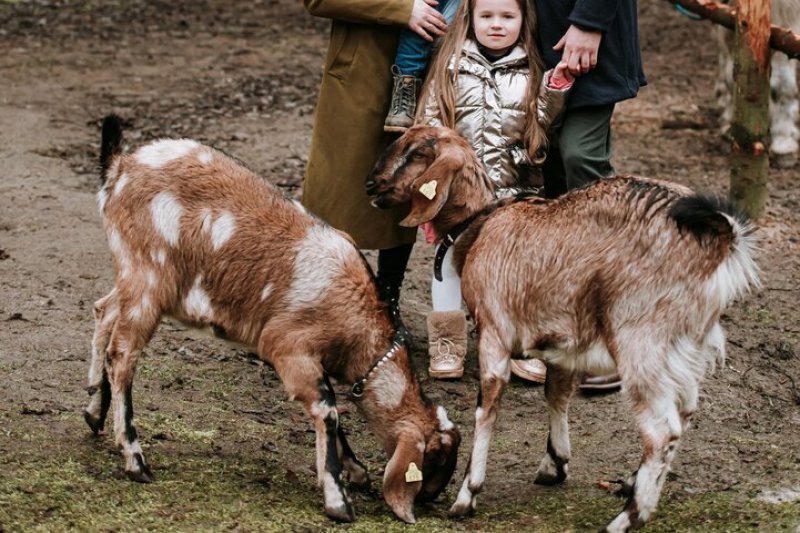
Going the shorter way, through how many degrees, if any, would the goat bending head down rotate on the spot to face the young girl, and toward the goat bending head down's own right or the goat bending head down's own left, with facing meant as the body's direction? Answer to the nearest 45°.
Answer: approximately 45° to the goat bending head down's own left

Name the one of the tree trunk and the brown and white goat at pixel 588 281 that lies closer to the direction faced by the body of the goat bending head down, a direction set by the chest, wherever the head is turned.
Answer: the brown and white goat

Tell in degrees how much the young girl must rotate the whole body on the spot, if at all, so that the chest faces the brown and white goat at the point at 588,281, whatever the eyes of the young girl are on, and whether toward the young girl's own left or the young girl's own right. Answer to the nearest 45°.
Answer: approximately 45° to the young girl's own left

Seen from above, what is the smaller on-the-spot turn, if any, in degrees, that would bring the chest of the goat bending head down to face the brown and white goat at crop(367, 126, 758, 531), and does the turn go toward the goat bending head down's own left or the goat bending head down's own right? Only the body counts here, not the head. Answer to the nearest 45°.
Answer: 0° — it already faces it

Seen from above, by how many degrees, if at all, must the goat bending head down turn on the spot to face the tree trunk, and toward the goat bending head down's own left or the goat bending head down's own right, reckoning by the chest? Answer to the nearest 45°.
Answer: approximately 45° to the goat bending head down's own left

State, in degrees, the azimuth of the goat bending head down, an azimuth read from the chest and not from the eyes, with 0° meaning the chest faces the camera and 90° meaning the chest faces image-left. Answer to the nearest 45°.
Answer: approximately 270°

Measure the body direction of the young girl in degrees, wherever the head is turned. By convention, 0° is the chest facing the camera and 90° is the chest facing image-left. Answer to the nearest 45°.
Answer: approximately 0°

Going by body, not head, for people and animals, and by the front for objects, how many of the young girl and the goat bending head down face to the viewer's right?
1

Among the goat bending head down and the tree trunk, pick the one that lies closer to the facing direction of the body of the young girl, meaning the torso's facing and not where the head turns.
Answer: the goat bending head down

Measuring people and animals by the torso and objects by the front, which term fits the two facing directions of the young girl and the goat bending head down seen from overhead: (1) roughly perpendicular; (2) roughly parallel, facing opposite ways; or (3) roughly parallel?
roughly perpendicular

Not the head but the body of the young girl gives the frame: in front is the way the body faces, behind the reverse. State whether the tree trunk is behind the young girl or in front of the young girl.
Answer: behind
